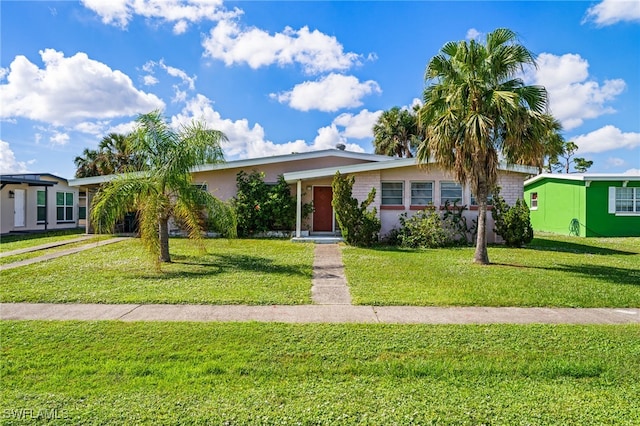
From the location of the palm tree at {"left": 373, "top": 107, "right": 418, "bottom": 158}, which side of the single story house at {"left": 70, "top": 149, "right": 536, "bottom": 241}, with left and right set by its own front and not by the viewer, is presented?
back

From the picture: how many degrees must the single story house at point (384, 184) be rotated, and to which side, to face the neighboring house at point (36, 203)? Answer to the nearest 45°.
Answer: approximately 90° to its right

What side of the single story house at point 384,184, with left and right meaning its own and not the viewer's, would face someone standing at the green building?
left

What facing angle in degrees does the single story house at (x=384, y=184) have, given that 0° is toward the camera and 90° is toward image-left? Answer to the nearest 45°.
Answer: approximately 0°

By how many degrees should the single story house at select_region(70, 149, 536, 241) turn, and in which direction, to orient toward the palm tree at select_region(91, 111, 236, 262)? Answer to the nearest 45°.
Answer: approximately 45° to its right

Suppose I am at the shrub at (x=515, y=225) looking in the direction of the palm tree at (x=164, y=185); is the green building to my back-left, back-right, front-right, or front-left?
back-right
